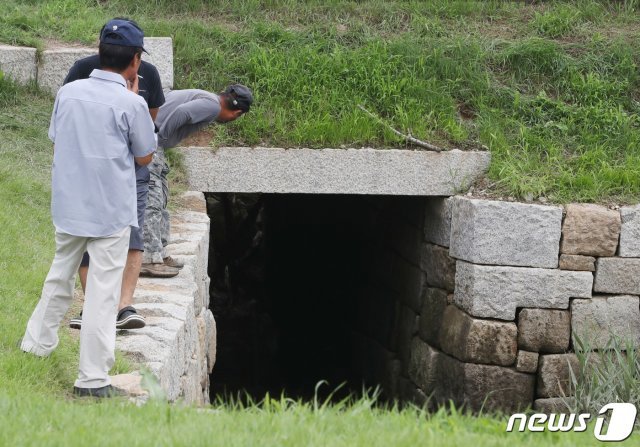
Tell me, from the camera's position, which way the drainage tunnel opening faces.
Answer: facing the viewer

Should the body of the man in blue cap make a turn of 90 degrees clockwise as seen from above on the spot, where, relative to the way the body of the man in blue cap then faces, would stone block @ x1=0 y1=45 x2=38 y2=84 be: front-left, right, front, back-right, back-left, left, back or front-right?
back-left

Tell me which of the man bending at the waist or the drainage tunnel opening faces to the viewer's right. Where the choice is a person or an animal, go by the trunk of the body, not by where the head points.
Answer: the man bending at the waist

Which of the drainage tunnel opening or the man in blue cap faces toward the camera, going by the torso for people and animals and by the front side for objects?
the drainage tunnel opening

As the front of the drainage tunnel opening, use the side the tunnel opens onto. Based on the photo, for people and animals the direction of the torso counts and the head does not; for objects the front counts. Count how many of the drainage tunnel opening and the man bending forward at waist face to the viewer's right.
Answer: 1

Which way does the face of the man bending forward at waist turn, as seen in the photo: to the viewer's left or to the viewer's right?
to the viewer's right

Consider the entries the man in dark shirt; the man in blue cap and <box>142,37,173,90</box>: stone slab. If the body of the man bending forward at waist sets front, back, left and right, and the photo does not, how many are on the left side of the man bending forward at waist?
1

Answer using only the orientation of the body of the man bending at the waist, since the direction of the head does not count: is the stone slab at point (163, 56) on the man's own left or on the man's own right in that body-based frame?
on the man's own left

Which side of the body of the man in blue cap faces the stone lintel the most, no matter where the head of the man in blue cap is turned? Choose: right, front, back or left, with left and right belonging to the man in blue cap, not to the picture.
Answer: front

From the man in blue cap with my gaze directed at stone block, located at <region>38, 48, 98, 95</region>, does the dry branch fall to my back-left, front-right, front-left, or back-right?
front-right

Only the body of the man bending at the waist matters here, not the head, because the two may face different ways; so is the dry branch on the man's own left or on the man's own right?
on the man's own left

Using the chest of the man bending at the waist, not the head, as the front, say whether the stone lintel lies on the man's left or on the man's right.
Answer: on the man's left

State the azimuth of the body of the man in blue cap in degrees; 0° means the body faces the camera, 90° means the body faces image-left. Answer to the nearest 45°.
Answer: approximately 225°

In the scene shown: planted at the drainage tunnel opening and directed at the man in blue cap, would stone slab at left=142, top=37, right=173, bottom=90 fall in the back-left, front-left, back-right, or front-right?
front-right

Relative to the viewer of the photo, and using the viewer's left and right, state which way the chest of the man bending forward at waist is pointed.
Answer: facing to the right of the viewer

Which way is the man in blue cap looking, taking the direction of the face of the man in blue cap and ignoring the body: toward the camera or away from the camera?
away from the camera
